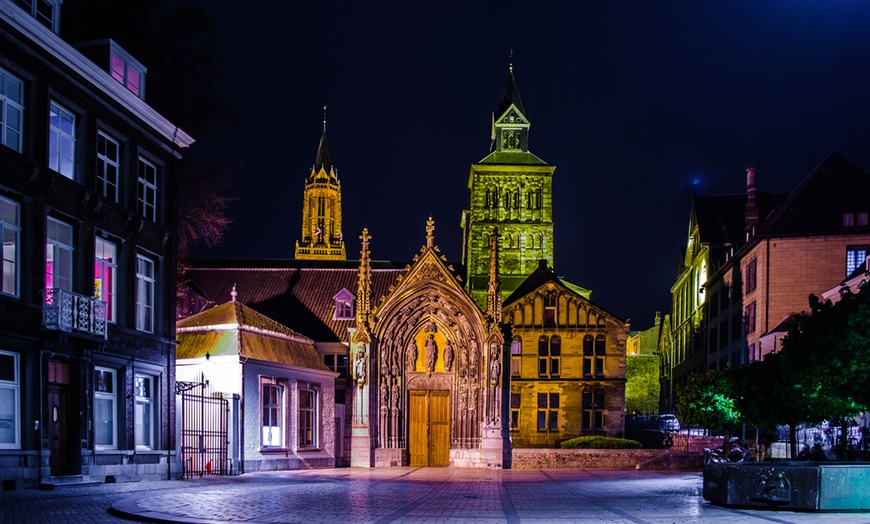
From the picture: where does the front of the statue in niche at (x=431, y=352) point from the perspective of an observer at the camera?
facing the viewer

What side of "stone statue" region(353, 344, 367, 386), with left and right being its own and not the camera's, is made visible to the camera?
front

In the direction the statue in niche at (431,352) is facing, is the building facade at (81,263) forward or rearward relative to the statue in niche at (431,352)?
forward

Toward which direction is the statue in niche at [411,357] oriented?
toward the camera

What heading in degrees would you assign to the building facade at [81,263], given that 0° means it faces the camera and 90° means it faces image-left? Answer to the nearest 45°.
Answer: approximately 315°

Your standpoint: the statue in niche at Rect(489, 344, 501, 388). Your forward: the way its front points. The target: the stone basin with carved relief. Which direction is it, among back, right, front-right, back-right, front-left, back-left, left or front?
front

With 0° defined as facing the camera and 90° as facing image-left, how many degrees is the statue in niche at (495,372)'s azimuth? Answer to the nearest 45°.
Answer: approximately 0°

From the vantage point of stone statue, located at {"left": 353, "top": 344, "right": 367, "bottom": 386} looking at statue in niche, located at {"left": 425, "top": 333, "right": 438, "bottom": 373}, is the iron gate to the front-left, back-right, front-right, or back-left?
back-right

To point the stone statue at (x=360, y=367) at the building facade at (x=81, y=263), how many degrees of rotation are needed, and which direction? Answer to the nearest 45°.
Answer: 0° — it already faces it

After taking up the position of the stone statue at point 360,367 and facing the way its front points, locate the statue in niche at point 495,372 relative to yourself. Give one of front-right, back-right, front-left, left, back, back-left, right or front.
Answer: left

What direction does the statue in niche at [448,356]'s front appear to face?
toward the camera

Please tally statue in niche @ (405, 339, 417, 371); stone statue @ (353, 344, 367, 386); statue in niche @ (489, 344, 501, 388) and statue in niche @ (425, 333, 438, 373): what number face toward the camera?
4

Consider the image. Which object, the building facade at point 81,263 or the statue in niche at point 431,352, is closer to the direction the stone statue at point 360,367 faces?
the building facade
